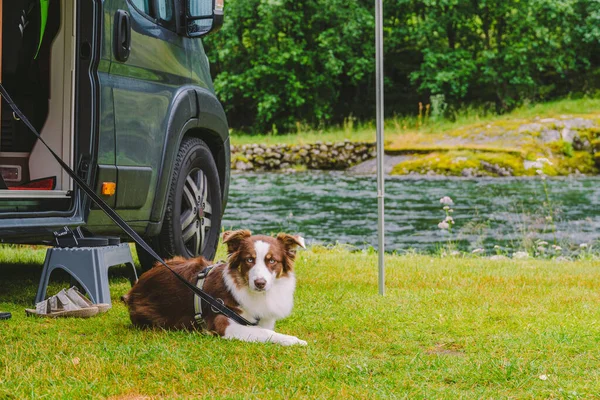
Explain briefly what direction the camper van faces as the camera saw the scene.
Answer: facing away from the viewer and to the right of the viewer

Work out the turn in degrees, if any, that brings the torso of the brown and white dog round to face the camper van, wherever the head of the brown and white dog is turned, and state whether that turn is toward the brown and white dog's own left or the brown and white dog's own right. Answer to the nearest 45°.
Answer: approximately 180°

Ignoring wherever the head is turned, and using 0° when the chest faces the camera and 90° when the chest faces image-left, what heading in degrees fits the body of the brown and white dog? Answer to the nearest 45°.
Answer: approximately 315°

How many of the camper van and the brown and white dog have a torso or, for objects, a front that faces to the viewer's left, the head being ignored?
0

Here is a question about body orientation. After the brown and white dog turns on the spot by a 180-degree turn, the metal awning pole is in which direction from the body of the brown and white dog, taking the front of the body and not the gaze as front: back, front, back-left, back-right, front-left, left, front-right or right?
right

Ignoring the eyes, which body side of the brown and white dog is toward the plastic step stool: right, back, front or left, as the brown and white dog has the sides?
back
